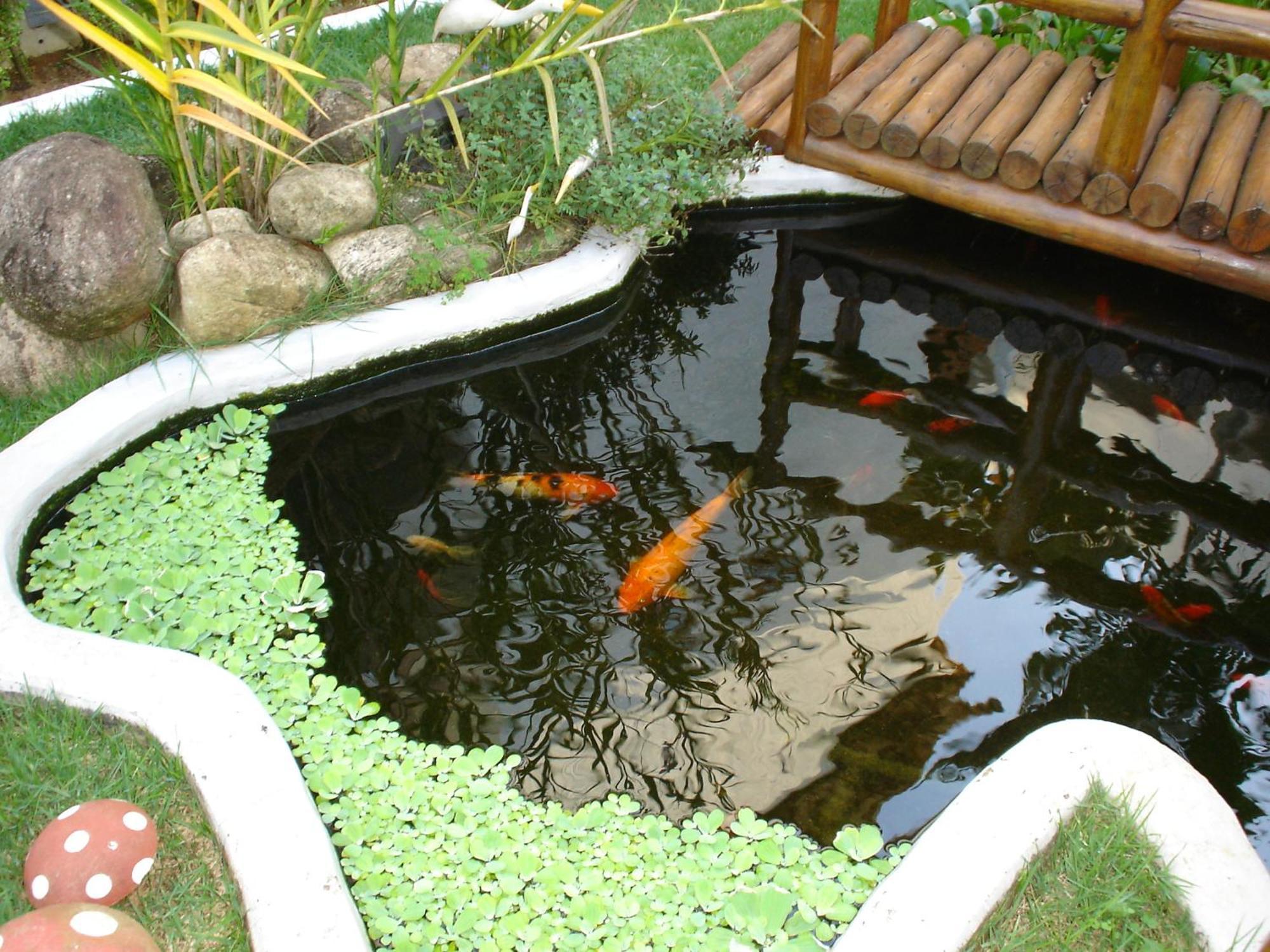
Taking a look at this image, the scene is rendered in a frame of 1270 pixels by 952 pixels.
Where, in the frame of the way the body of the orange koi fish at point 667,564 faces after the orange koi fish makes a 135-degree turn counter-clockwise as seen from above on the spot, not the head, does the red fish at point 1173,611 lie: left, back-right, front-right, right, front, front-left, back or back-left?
front

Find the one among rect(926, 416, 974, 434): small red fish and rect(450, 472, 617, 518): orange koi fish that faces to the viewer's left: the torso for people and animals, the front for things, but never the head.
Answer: the small red fish

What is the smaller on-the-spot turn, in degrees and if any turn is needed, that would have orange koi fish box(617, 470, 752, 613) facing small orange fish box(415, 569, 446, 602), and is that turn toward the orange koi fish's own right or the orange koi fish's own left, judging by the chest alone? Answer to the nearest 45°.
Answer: approximately 45° to the orange koi fish's own right

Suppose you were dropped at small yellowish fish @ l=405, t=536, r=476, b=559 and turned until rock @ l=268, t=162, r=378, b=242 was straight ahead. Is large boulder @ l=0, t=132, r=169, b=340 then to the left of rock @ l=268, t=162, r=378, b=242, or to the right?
left

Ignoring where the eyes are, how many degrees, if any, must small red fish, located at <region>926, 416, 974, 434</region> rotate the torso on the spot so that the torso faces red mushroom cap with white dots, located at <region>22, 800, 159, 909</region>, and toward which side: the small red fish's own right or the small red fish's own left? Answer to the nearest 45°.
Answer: approximately 45° to the small red fish's own left

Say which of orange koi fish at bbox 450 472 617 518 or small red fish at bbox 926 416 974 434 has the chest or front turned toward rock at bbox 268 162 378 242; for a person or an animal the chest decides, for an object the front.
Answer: the small red fish

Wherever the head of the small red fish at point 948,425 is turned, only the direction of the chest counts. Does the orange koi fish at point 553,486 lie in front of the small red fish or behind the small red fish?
in front

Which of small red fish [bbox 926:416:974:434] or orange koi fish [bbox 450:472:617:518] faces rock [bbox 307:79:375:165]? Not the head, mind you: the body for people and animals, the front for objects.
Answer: the small red fish

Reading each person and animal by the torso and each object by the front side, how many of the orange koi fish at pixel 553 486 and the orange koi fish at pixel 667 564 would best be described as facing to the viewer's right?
1

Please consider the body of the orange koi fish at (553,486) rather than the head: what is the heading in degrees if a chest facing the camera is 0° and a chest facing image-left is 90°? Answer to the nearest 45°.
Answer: approximately 270°

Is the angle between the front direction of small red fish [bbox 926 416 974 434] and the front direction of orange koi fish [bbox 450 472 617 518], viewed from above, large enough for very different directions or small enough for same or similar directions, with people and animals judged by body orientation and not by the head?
very different directions

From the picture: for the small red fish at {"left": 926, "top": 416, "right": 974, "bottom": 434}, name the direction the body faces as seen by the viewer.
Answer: to the viewer's left

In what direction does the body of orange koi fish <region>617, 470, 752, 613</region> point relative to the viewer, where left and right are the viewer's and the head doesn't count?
facing the viewer and to the left of the viewer

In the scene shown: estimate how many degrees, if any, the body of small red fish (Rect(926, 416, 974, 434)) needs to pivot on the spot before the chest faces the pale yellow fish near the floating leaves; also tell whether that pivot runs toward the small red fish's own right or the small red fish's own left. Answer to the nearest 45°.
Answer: approximately 45° to the small red fish's own left

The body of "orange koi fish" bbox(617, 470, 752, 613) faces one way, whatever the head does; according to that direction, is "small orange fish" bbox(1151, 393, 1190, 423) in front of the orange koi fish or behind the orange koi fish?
behind

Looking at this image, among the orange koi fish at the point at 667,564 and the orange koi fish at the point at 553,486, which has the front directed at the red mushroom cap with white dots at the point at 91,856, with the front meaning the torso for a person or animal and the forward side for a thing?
the orange koi fish at the point at 667,564
